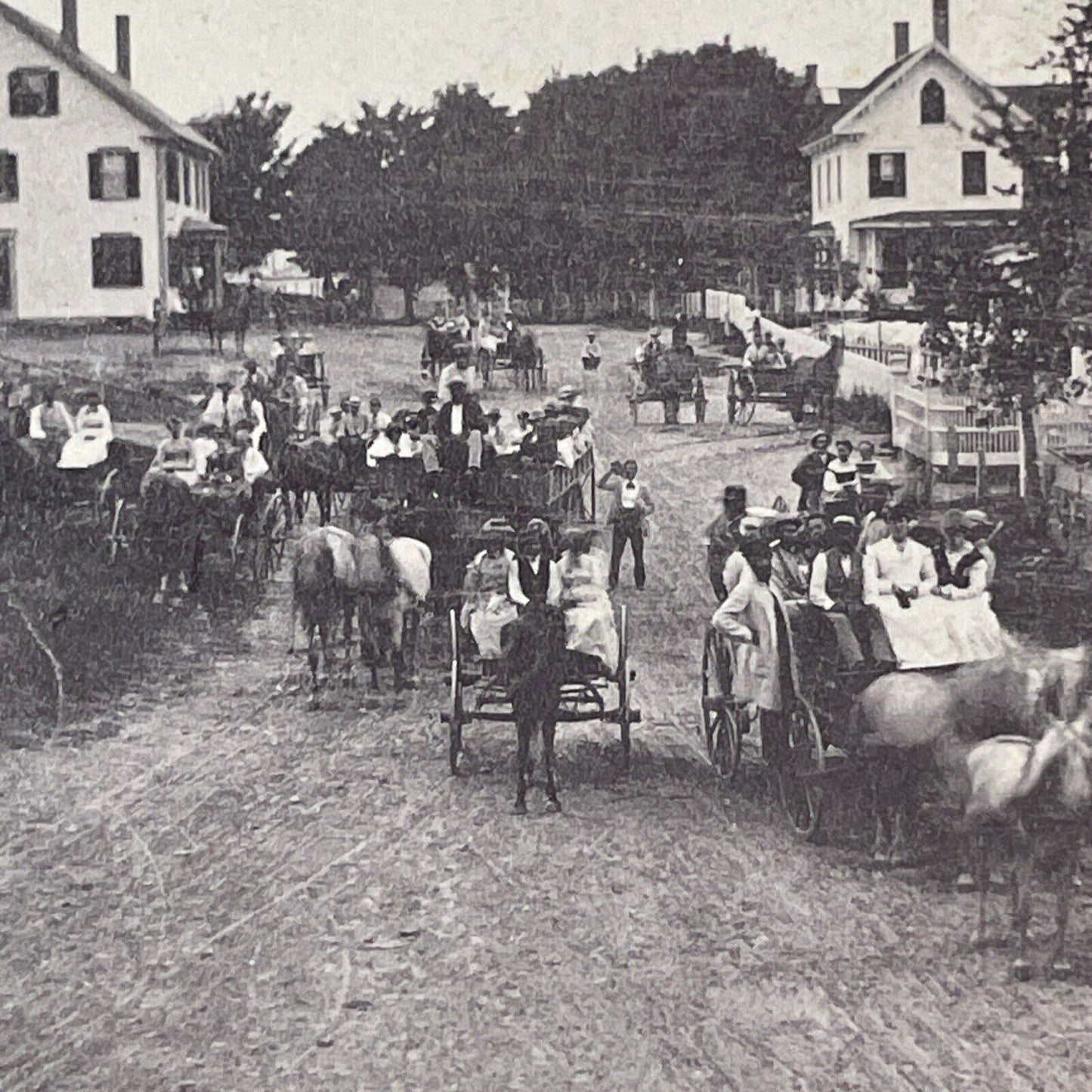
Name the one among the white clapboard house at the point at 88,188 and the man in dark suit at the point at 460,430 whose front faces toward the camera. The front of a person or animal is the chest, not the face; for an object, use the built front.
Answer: the man in dark suit

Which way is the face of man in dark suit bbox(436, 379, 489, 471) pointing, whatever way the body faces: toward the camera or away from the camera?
toward the camera

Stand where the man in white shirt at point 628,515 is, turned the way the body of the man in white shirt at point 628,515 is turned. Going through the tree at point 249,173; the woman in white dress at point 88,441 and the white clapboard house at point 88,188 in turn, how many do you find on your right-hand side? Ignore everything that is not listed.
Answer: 3

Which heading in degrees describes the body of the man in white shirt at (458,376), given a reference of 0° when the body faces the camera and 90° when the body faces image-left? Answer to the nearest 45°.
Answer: approximately 0°

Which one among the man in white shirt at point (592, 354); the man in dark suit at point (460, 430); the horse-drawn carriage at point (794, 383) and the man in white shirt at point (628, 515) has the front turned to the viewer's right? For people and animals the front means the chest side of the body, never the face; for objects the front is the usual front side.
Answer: the horse-drawn carriage

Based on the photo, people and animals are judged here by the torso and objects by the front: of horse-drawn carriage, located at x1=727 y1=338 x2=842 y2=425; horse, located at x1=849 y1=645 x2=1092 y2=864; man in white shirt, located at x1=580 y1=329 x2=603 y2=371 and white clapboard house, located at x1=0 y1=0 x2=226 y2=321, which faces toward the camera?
the man in white shirt

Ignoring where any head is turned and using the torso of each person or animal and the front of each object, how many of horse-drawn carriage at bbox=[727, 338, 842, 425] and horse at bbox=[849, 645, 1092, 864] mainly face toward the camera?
0

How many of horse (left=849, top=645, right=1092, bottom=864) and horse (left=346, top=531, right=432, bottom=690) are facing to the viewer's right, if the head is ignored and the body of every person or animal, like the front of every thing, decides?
1

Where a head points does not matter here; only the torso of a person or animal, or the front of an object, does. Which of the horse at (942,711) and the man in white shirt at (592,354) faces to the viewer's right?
the horse

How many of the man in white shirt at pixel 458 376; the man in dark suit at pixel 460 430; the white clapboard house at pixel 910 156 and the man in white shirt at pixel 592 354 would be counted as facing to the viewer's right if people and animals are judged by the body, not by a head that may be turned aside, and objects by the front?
0

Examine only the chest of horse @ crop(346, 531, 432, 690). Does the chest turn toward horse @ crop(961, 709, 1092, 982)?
no

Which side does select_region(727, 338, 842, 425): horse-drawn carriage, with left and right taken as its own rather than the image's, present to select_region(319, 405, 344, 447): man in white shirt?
back

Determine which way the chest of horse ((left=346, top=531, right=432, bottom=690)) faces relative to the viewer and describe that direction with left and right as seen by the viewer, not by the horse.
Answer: facing the viewer and to the left of the viewer

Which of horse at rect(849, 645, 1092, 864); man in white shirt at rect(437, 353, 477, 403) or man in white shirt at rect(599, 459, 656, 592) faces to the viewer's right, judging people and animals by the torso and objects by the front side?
the horse

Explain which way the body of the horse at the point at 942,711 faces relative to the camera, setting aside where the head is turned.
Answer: to the viewer's right

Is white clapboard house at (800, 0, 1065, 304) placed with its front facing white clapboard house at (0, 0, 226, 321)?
no

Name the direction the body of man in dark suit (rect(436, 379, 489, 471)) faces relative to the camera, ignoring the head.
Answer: toward the camera

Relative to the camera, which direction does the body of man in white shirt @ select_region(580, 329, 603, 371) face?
toward the camera

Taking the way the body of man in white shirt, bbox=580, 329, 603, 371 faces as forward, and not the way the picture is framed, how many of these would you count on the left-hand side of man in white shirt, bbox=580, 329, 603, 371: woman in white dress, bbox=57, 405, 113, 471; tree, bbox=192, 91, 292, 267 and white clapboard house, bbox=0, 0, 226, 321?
0
